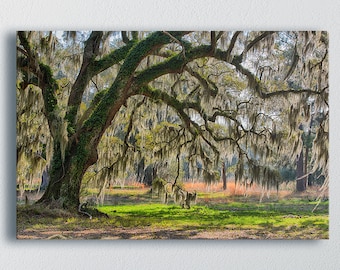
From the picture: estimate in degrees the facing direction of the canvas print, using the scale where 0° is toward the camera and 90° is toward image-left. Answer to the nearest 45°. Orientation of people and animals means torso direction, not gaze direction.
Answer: approximately 0°
